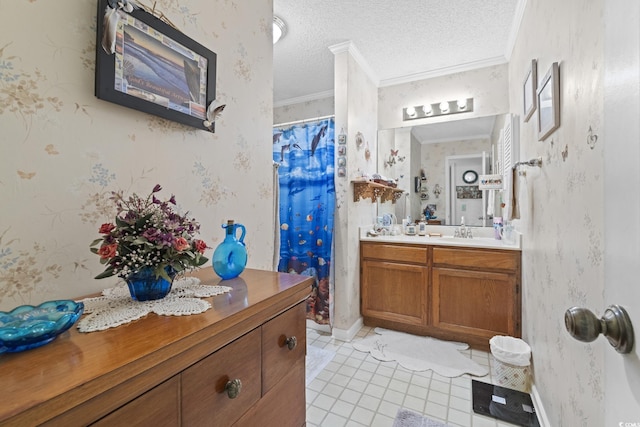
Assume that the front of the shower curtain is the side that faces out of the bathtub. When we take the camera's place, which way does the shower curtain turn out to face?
facing the viewer and to the left of the viewer

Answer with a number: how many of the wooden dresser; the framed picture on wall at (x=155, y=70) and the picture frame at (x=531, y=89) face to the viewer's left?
1

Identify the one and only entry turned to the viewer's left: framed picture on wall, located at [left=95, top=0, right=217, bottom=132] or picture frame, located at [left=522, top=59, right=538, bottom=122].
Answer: the picture frame

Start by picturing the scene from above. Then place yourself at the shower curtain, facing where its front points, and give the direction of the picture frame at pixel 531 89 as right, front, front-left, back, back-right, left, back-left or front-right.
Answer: left

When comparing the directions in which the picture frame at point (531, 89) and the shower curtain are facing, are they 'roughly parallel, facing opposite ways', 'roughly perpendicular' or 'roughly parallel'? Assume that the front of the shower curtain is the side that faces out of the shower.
roughly perpendicular

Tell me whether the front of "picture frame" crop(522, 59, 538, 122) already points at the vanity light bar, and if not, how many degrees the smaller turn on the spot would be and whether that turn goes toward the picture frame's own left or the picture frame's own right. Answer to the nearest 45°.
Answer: approximately 45° to the picture frame's own right

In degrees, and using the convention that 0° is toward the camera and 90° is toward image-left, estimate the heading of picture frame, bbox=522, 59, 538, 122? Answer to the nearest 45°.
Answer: approximately 90°

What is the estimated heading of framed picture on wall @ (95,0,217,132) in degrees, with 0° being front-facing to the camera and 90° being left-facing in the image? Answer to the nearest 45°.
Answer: approximately 315°

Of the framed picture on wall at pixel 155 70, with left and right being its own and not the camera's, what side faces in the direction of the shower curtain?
left

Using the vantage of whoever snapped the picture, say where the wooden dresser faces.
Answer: facing the viewer and to the right of the viewer

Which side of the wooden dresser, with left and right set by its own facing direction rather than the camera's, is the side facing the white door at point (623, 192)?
front

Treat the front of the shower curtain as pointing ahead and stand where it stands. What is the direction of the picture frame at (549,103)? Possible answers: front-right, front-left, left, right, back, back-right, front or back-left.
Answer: left

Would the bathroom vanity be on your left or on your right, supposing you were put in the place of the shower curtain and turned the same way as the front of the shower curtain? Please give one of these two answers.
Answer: on your left
